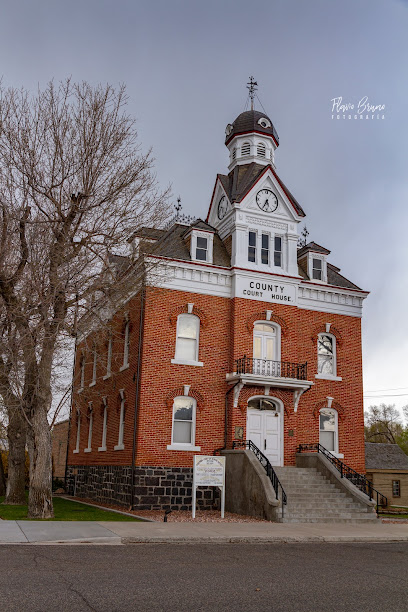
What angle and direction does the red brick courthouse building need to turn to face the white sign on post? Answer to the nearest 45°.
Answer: approximately 45° to its right

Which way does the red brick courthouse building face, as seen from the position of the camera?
facing the viewer and to the right of the viewer

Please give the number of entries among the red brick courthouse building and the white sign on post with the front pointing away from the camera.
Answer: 0

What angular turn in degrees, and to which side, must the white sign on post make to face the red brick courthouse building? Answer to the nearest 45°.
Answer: approximately 180°
